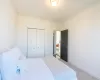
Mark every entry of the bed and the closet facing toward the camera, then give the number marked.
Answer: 1

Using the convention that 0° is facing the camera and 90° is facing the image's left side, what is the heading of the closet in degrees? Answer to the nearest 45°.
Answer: approximately 0°

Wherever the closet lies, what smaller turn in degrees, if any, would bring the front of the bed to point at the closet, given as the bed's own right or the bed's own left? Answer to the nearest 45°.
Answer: approximately 90° to the bed's own left

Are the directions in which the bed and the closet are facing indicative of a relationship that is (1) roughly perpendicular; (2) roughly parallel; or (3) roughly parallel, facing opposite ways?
roughly perpendicular

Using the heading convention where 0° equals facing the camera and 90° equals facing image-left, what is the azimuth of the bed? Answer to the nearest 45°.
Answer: approximately 270°

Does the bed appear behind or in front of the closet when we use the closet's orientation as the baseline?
in front
